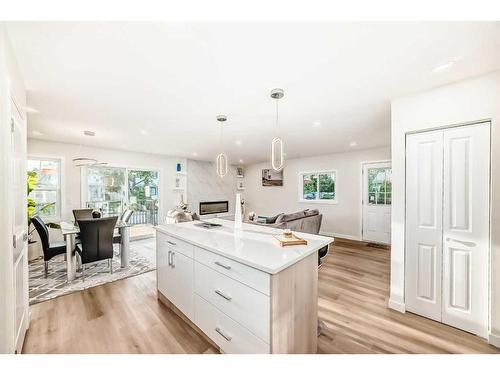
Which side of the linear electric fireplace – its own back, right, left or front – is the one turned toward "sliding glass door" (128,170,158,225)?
right

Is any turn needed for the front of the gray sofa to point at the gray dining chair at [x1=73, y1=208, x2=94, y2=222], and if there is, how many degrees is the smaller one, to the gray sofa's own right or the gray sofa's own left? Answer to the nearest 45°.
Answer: approximately 45° to the gray sofa's own left

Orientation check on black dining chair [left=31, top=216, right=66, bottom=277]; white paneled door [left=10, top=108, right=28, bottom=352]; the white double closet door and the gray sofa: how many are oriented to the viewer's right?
2

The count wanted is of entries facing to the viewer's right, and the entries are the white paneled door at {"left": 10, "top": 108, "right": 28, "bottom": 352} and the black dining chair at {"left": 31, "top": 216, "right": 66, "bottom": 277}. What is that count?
2

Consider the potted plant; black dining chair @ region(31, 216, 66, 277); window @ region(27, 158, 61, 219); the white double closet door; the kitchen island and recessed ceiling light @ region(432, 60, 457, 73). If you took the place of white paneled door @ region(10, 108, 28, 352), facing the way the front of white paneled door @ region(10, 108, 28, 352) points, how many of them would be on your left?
3

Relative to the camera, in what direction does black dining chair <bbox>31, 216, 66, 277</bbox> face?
facing to the right of the viewer

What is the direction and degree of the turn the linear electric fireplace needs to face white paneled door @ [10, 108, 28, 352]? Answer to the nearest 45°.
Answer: approximately 45° to its right

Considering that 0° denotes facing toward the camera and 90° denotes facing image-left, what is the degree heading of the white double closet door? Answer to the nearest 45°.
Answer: approximately 45°

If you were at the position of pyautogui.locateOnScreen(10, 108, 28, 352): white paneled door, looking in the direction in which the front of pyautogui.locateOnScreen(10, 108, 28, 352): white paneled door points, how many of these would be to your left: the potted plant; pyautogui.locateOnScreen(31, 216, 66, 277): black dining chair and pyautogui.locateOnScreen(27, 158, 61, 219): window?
3

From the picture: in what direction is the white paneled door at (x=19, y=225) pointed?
to the viewer's right
